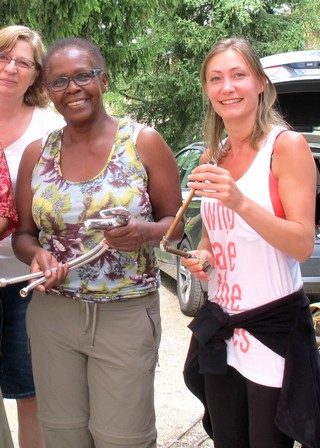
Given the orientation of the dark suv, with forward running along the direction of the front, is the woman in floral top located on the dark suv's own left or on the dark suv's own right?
on the dark suv's own left

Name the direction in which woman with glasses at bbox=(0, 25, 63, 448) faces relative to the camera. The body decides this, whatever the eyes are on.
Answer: toward the camera

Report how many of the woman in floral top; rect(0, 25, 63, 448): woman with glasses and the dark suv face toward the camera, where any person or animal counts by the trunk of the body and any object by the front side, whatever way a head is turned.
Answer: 2

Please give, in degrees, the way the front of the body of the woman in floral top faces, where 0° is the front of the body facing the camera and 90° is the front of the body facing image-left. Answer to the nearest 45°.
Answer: approximately 0°

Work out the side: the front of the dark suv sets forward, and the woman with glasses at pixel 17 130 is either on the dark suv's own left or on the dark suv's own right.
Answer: on the dark suv's own left

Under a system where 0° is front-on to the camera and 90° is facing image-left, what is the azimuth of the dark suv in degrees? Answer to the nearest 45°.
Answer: approximately 135°

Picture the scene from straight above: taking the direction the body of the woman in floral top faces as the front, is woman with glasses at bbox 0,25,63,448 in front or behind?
behind
